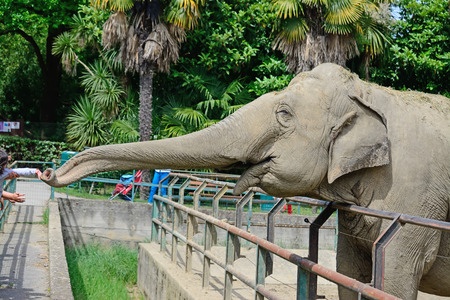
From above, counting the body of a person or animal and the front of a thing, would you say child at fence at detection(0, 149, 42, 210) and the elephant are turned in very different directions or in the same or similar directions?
very different directions

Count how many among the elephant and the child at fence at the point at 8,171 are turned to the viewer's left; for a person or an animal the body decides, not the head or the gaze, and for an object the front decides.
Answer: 1

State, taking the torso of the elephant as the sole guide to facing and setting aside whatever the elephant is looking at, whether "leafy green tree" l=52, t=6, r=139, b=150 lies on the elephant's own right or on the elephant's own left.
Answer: on the elephant's own right

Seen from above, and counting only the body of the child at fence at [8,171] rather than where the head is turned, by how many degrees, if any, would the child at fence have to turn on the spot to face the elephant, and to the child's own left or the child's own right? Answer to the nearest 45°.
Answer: approximately 45° to the child's own right

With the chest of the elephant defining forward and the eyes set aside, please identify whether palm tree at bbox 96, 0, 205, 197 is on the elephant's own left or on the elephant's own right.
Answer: on the elephant's own right

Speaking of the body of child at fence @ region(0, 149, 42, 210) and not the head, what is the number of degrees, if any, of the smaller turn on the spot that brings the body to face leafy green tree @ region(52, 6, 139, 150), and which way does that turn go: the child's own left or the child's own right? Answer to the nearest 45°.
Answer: approximately 90° to the child's own left

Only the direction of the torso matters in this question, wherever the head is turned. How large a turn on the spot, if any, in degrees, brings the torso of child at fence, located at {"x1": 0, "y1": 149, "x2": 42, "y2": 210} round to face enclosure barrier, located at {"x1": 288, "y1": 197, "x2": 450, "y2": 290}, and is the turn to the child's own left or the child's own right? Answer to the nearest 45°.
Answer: approximately 45° to the child's own right

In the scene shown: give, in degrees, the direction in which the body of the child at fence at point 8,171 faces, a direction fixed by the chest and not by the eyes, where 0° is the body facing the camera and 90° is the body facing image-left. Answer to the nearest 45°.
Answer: approximately 270°

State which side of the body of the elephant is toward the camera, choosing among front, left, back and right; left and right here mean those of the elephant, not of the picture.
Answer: left

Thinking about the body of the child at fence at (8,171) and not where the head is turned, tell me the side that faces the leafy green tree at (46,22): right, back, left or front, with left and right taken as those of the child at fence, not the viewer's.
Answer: left
